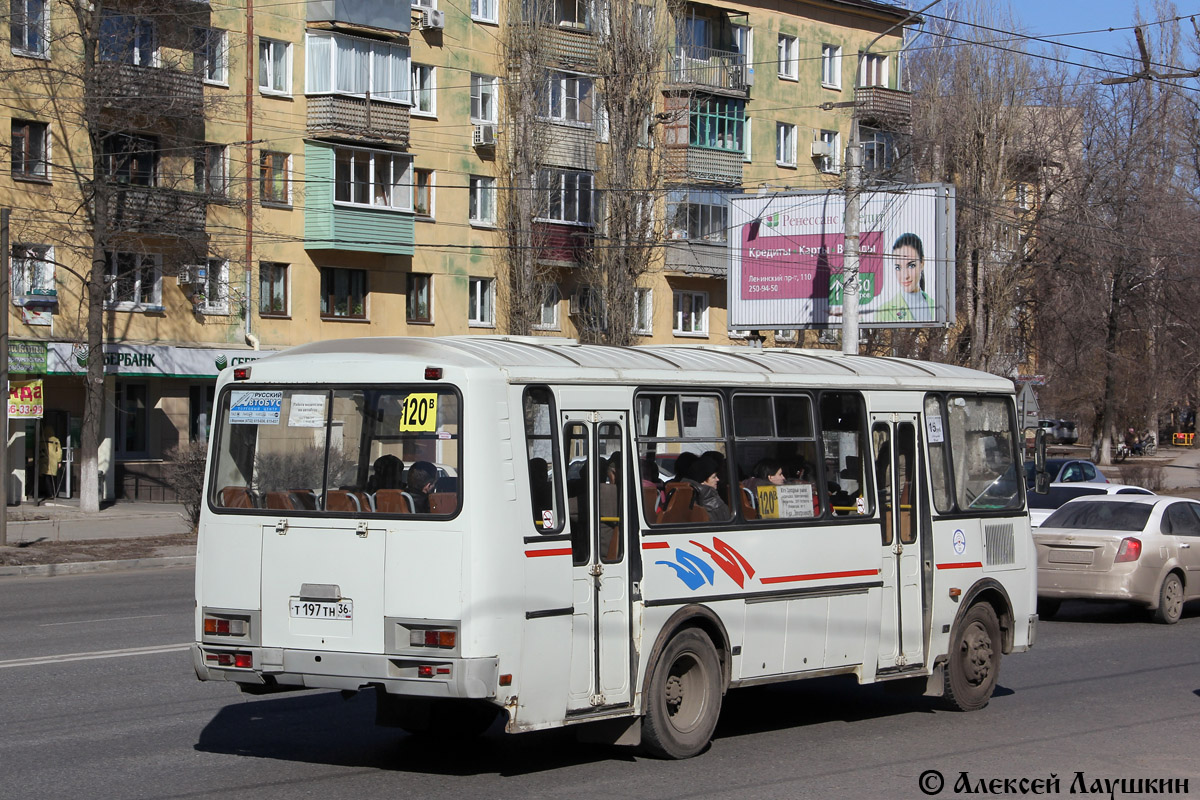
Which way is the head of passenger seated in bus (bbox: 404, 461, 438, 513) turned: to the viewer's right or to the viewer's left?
to the viewer's right

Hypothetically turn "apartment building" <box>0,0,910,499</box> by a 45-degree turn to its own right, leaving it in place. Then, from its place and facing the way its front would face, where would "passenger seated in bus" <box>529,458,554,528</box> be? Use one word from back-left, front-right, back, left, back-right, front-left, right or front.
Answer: front

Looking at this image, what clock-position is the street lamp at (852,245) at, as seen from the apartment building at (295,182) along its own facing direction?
The street lamp is roughly at 12 o'clock from the apartment building.

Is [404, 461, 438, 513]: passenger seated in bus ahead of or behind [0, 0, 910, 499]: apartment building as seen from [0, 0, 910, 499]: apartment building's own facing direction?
ahead

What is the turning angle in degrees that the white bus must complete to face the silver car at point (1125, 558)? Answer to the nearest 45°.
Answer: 0° — it already faces it

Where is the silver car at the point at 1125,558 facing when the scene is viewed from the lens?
facing away from the viewer and to the right of the viewer

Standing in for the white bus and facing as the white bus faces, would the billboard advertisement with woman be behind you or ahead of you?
ahead

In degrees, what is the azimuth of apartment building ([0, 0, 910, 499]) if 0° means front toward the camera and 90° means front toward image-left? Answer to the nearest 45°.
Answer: approximately 315°

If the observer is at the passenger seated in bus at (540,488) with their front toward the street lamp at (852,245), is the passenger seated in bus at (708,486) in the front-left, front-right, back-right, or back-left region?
front-right

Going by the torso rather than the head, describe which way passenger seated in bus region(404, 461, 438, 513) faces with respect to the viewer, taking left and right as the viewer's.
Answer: facing away from the viewer and to the right of the viewer

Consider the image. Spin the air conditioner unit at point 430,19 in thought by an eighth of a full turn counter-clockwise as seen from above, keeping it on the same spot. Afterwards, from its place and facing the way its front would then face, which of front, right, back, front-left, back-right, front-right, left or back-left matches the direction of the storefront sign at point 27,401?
back-right

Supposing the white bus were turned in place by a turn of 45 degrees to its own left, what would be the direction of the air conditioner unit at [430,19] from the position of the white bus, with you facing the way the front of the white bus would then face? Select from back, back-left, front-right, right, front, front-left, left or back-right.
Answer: front

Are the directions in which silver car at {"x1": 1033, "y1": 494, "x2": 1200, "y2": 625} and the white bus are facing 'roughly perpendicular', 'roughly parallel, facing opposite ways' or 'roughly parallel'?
roughly parallel

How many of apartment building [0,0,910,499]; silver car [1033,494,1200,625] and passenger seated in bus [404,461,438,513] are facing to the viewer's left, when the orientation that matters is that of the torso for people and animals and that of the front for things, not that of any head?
0

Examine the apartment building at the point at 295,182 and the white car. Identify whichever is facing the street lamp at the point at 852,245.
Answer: the apartment building
